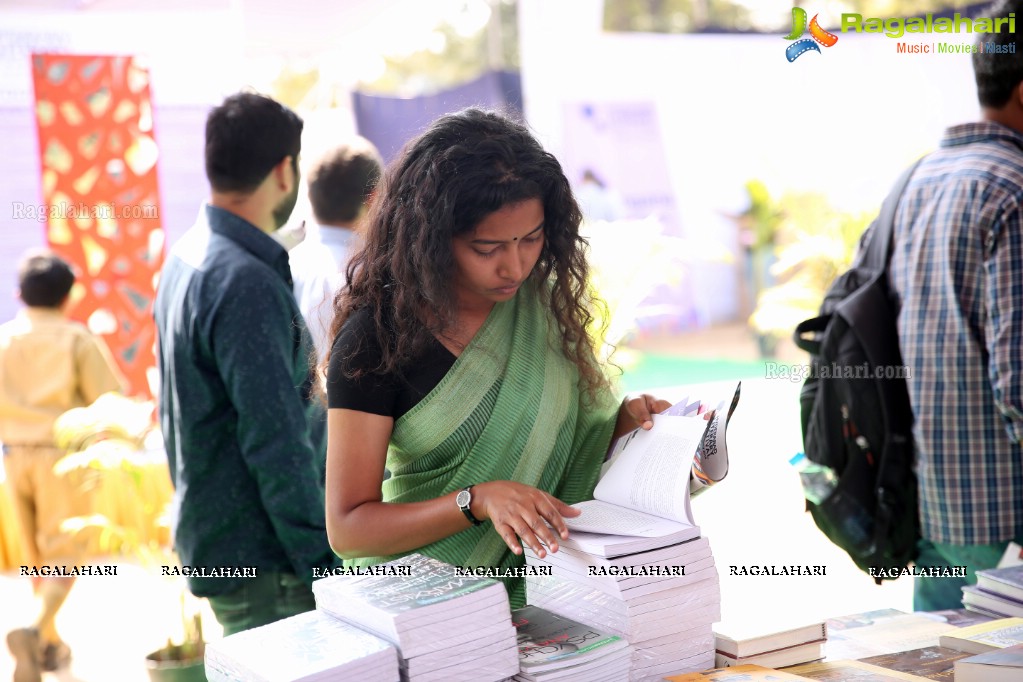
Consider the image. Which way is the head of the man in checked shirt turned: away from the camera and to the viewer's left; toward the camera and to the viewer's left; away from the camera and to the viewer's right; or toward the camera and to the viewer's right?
away from the camera and to the viewer's right

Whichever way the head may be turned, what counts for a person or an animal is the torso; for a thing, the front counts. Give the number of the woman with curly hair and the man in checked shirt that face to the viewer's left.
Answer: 0

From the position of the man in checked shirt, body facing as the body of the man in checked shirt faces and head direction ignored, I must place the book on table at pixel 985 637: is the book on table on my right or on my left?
on my right

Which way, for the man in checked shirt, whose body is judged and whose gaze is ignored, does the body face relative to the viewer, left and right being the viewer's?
facing away from the viewer and to the right of the viewer

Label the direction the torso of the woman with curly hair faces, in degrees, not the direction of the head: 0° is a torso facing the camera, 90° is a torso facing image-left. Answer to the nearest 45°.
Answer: approximately 315°

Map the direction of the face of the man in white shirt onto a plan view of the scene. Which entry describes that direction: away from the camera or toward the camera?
away from the camera
